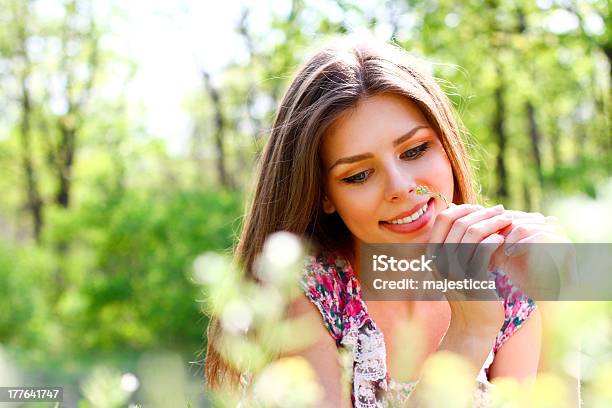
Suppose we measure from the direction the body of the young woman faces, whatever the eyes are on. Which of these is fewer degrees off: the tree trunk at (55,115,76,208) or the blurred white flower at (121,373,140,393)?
the blurred white flower

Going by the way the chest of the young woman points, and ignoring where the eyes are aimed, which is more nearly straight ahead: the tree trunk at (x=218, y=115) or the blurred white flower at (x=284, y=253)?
the blurred white flower

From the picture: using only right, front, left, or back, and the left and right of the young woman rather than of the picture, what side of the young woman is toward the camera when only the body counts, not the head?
front

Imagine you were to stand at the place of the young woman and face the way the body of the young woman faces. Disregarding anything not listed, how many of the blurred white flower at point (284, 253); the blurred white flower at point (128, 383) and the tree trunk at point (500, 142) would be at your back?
1

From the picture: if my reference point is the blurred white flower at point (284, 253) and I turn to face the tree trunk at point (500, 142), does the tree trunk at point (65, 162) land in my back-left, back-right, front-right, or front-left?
front-left

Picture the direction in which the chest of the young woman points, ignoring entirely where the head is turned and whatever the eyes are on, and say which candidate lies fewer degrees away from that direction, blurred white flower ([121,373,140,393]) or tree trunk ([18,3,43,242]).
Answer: the blurred white flower

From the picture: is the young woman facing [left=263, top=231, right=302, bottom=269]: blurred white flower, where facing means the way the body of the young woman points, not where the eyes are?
yes

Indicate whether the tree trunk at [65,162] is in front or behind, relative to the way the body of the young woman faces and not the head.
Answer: behind

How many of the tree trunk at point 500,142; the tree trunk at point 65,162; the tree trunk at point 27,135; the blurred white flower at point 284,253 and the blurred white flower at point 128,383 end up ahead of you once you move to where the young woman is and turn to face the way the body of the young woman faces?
2

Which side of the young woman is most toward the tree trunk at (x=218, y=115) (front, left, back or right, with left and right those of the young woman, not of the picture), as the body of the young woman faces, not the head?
back

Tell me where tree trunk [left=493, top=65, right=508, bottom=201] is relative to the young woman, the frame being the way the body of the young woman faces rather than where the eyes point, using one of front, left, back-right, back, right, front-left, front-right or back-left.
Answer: back

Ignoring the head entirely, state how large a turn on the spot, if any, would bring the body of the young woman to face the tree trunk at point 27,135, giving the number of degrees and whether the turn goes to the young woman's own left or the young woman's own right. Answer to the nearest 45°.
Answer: approximately 135° to the young woman's own right

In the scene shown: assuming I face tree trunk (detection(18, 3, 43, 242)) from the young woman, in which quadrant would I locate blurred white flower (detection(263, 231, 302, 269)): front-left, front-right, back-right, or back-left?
back-left

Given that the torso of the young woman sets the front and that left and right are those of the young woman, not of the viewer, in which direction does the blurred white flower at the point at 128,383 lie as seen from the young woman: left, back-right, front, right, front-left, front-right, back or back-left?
front

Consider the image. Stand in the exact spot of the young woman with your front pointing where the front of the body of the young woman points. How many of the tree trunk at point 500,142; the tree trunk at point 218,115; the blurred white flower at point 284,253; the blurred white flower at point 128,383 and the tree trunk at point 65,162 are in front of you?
2
